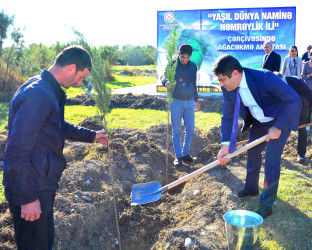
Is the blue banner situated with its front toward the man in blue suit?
yes

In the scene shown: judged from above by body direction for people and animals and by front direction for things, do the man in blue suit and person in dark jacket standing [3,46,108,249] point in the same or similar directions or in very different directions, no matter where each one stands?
very different directions

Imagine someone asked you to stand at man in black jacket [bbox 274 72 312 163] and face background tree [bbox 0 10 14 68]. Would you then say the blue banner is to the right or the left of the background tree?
right

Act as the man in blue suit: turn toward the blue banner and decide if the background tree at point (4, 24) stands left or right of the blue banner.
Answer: left

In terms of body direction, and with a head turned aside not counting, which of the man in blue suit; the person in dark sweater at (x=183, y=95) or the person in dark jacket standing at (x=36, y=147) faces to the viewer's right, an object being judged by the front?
the person in dark jacket standing at (x=36, y=147)

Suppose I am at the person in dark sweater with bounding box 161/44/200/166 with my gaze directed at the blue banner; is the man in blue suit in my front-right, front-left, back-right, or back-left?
back-right

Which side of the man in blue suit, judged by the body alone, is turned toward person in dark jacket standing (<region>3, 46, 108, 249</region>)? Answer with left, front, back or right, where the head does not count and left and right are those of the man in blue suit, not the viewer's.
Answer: front

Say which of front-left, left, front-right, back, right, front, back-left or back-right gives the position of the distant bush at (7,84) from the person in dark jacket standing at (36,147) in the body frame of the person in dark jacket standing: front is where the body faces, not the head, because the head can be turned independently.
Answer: left

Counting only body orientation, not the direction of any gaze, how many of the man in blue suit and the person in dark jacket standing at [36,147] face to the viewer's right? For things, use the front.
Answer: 1

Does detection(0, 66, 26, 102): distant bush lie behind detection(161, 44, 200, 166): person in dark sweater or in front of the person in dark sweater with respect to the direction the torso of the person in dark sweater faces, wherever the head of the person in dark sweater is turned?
behind

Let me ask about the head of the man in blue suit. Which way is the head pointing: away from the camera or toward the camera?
toward the camera

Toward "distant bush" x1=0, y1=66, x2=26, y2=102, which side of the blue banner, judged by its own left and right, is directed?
right

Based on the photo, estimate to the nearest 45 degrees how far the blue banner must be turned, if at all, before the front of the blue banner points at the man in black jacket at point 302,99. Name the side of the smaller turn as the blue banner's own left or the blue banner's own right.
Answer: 0° — it already faces them

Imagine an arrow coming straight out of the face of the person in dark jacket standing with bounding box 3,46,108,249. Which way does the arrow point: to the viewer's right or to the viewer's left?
to the viewer's right

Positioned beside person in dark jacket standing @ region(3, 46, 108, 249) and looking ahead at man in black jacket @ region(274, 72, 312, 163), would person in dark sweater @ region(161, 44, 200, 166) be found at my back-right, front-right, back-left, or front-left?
front-left

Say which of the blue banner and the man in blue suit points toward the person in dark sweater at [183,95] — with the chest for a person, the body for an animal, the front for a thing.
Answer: the blue banner

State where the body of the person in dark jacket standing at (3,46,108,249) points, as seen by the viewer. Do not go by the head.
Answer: to the viewer's right

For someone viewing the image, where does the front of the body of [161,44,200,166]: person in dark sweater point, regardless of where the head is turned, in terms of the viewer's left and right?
facing the viewer

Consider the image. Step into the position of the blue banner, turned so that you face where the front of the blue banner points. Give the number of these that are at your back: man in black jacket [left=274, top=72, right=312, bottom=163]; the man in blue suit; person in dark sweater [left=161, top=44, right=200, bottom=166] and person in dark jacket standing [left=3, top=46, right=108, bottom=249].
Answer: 0
